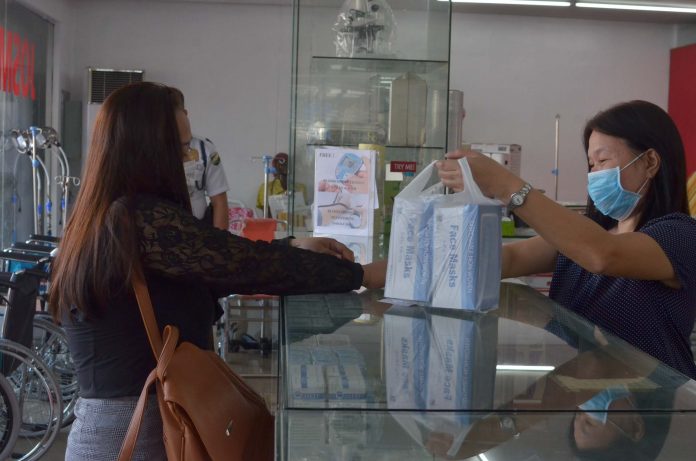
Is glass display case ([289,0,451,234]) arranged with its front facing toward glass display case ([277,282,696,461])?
yes

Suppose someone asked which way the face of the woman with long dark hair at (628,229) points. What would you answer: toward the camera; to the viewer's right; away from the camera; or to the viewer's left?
to the viewer's left

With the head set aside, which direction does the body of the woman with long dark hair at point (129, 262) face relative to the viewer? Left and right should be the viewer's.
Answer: facing away from the viewer and to the right of the viewer

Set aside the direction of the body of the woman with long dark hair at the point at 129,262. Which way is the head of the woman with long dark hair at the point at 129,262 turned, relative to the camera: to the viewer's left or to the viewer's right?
to the viewer's right

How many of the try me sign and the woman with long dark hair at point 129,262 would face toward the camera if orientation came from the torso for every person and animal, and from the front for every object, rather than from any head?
1

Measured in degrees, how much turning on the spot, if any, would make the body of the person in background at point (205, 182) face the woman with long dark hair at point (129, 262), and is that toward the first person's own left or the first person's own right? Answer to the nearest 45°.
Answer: approximately 45° to the first person's own left
